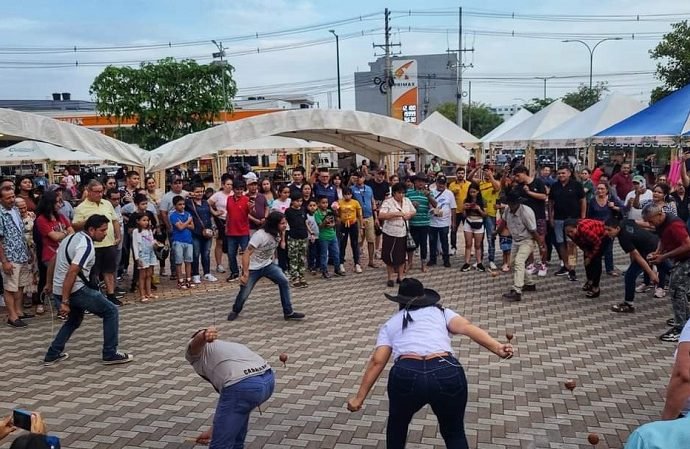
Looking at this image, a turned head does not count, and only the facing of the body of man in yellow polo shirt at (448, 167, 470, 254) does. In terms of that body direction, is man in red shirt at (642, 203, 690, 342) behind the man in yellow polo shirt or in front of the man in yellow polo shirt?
in front

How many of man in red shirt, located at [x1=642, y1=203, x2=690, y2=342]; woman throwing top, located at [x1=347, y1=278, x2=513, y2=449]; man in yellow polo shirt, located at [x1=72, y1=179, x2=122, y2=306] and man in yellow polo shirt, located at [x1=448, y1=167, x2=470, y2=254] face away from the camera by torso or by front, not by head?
1

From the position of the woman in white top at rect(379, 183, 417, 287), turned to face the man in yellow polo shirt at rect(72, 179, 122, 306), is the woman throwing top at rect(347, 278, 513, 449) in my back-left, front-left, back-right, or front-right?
front-left

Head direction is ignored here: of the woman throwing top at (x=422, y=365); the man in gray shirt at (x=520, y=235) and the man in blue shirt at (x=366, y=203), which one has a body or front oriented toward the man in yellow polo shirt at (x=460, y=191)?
the woman throwing top

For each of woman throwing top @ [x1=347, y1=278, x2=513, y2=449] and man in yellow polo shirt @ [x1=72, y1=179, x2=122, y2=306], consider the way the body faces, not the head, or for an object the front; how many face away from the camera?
1

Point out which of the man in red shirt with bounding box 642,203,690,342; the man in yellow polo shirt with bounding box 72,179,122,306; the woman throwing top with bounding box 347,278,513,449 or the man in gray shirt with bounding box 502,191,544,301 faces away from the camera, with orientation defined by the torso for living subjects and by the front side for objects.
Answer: the woman throwing top

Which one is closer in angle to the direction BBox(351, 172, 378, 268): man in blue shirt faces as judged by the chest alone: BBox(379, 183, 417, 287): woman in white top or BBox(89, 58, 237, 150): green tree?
the woman in white top

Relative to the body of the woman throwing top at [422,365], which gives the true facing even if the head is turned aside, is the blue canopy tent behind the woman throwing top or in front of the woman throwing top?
in front

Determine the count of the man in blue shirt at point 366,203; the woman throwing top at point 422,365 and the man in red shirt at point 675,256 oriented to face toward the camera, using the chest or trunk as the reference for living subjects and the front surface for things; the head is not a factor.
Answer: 1

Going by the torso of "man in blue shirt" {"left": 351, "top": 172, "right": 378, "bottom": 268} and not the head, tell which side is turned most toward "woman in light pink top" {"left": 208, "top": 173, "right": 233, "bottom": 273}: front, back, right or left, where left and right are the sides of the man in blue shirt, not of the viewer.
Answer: right

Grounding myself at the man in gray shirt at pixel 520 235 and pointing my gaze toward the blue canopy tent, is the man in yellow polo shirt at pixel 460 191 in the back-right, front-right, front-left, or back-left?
front-left

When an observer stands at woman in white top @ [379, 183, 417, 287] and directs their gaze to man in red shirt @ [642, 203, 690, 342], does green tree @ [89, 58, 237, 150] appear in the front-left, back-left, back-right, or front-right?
back-left

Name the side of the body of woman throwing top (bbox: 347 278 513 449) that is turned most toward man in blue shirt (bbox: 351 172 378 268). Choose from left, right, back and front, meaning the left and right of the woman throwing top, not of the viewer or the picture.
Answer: front

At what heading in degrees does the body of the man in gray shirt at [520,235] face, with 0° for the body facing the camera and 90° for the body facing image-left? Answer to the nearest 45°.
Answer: approximately 45°

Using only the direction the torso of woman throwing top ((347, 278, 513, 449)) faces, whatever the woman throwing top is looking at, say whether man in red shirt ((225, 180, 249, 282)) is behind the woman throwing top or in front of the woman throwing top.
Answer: in front

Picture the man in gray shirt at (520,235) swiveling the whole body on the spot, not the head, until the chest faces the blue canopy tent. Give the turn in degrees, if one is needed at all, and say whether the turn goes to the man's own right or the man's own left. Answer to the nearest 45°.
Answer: approximately 180°

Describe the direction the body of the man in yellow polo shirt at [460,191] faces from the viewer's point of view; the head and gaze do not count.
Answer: toward the camera

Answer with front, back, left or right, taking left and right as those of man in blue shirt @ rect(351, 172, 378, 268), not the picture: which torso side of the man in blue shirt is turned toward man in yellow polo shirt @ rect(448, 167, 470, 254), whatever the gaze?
left

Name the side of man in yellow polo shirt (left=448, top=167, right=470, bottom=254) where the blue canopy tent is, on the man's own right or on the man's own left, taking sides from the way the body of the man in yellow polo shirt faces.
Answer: on the man's own left

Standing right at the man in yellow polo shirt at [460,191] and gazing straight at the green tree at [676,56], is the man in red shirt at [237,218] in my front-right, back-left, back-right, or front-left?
back-left

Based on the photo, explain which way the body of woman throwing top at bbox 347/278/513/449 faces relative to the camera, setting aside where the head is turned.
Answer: away from the camera

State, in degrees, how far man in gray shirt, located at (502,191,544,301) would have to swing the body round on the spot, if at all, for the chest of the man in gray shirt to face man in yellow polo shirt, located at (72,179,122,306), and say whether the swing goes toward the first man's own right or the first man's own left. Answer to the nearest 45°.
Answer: approximately 45° to the first man's own right
